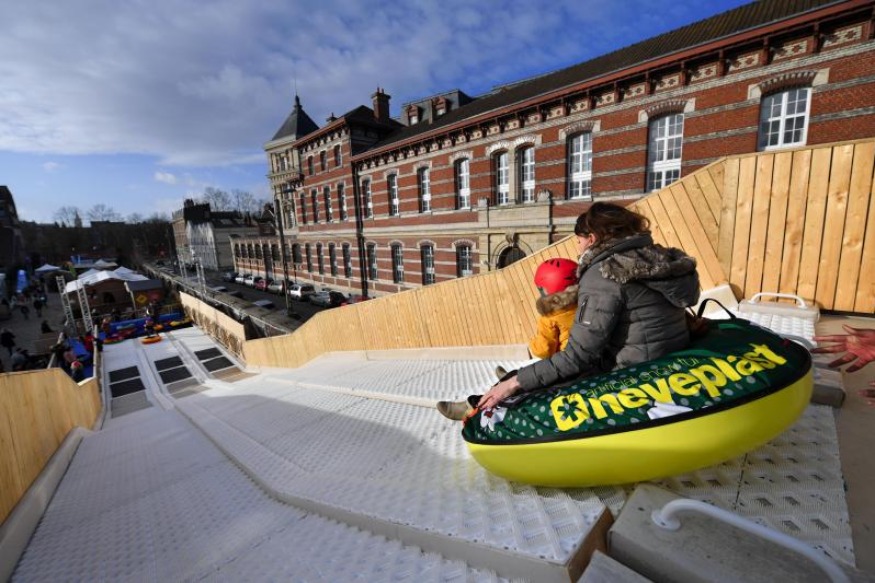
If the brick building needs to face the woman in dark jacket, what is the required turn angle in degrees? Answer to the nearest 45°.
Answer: approximately 45° to its left

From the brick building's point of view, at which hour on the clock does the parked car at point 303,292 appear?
The parked car is roughly at 2 o'clock from the brick building.

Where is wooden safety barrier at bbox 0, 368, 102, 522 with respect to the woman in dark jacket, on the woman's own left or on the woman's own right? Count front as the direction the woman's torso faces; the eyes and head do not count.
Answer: on the woman's own left

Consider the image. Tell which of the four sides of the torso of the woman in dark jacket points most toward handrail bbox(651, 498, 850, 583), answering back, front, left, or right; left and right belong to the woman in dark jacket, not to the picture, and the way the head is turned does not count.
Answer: back

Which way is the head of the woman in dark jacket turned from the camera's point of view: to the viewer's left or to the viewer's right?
to the viewer's left

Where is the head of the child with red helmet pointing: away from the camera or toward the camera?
away from the camera

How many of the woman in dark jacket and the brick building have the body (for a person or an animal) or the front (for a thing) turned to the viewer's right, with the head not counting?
0

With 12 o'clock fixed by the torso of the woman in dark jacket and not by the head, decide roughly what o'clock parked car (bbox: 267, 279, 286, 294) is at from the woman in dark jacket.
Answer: The parked car is roughly at 12 o'clock from the woman in dark jacket.

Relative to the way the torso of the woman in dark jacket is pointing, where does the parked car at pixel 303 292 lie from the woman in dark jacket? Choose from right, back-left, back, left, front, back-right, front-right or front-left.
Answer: front

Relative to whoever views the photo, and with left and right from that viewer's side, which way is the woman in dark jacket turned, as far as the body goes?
facing away from the viewer and to the left of the viewer

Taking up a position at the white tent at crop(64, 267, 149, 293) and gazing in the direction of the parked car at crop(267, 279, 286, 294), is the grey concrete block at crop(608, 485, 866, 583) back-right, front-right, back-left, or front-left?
front-right

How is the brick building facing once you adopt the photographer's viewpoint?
facing the viewer and to the left of the viewer

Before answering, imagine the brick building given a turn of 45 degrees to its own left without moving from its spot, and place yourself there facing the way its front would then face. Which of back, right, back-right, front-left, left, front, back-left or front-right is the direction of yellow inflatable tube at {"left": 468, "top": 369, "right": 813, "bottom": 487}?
front

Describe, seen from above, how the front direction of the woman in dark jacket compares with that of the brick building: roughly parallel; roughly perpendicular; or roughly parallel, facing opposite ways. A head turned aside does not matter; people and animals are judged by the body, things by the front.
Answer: roughly perpendicular
